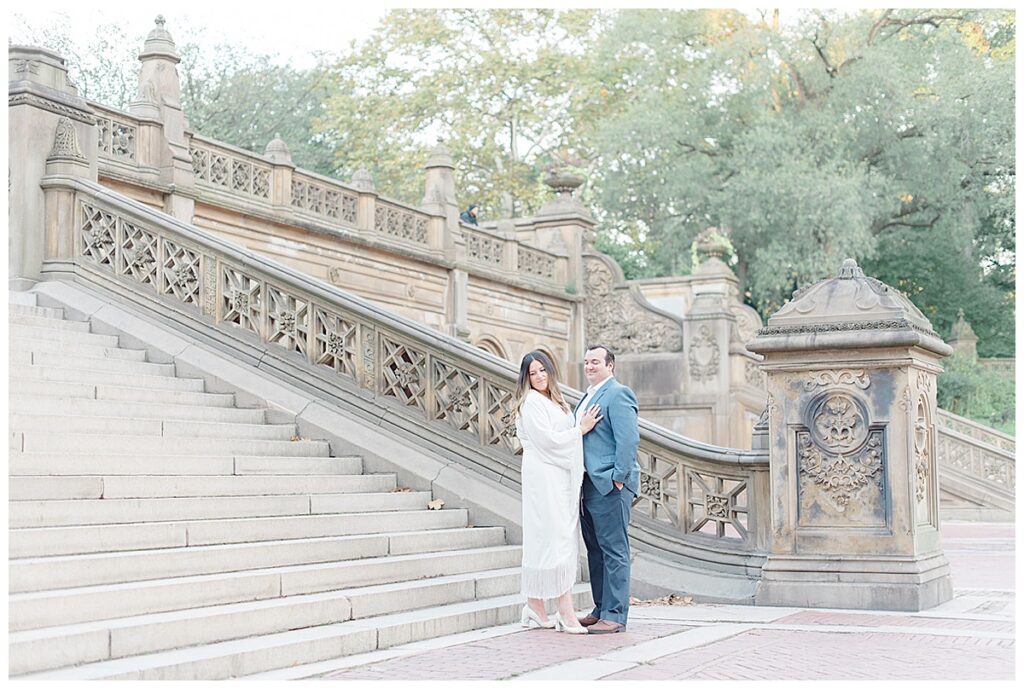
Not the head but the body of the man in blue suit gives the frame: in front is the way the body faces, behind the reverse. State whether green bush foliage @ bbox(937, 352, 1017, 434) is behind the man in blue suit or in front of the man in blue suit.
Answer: behind

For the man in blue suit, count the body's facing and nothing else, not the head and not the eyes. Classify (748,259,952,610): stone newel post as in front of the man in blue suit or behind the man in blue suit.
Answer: behind

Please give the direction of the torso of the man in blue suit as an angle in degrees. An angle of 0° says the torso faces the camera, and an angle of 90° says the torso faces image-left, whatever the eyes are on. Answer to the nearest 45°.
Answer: approximately 45°

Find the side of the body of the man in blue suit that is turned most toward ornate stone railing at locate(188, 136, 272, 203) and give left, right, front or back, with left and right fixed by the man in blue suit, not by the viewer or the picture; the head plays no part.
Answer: right

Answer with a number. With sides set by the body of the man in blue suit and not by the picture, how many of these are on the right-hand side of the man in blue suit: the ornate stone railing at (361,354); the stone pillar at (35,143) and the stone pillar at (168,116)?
3

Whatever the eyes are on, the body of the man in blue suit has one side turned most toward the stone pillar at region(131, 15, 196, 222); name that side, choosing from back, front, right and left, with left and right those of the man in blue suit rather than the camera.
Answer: right
